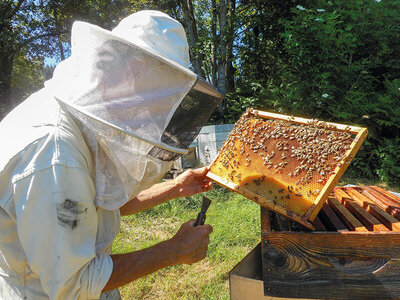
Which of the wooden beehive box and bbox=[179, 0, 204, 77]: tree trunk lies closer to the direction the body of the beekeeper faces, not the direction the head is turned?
the wooden beehive box

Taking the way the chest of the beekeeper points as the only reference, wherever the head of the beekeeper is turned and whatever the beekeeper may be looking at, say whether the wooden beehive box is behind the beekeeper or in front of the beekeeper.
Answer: in front

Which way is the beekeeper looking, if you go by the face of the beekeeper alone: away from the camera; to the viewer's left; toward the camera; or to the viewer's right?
to the viewer's right

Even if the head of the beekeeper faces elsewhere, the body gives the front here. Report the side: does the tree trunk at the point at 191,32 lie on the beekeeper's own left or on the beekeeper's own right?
on the beekeeper's own left

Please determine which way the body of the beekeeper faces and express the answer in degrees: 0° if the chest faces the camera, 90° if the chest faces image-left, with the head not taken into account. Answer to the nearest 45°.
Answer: approximately 270°
